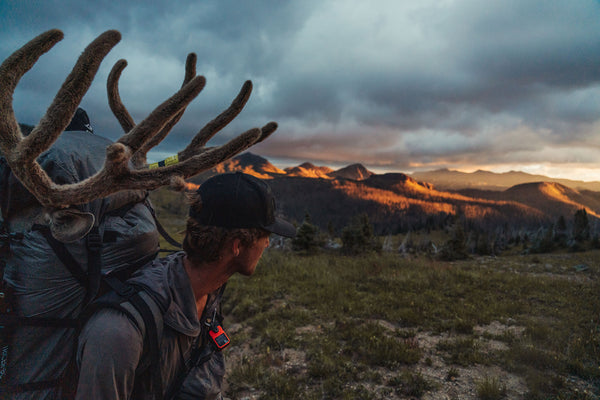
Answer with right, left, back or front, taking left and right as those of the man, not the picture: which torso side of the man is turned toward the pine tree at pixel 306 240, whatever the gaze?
left

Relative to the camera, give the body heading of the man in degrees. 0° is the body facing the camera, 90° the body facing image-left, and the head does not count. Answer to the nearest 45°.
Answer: approximately 270°
